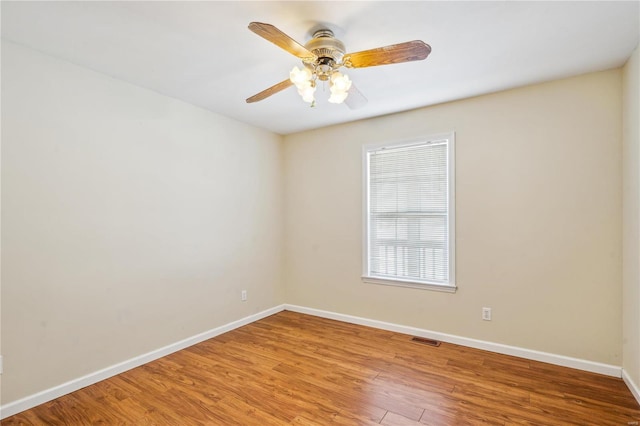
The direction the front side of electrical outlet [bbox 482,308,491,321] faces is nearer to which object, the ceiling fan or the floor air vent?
the ceiling fan

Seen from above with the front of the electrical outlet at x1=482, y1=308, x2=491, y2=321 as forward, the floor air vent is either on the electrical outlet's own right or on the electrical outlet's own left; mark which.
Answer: on the electrical outlet's own right

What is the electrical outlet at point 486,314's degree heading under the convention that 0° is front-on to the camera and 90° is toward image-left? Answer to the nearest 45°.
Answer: approximately 0°

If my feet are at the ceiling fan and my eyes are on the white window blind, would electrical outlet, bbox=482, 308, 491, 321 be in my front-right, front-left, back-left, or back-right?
front-right

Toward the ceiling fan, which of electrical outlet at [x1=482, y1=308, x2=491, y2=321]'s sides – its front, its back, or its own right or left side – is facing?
front
